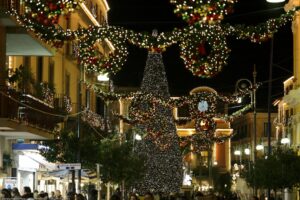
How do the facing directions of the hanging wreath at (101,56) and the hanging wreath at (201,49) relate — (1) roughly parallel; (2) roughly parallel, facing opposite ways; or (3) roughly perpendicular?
roughly parallel

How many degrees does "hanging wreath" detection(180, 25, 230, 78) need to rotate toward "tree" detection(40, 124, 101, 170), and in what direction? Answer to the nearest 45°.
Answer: approximately 90° to its right

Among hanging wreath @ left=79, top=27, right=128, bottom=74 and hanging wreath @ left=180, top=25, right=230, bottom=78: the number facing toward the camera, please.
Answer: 2

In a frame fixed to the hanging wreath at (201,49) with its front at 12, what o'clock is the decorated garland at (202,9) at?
The decorated garland is roughly at 12 o'clock from the hanging wreath.

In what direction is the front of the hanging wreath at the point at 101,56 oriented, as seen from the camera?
facing the viewer

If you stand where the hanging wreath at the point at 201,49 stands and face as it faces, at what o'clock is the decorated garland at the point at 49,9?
The decorated garland is roughly at 2 o'clock from the hanging wreath.

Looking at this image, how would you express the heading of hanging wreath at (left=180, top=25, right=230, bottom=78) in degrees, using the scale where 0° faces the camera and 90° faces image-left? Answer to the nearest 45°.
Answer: approximately 0°

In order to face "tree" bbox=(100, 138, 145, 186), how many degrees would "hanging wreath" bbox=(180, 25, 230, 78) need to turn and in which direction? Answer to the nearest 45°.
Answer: approximately 180°
